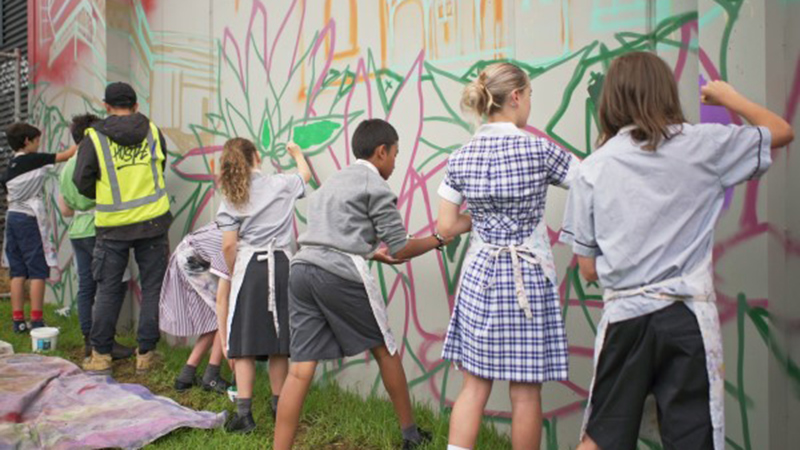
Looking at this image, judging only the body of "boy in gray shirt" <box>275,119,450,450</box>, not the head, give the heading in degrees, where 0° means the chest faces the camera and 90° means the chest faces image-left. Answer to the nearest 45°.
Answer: approximately 225°

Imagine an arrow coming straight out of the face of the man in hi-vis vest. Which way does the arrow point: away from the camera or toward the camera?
away from the camera

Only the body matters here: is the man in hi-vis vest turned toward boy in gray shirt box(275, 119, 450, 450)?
no

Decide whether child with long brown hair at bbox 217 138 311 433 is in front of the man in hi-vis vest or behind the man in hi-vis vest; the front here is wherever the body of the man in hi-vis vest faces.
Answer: behind

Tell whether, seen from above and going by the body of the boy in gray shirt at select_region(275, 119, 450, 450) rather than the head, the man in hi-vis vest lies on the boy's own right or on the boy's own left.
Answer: on the boy's own left

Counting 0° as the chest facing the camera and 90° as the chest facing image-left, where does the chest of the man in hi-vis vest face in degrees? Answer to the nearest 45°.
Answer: approximately 180°

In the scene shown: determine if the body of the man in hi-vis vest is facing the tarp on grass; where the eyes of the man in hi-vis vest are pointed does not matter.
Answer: no

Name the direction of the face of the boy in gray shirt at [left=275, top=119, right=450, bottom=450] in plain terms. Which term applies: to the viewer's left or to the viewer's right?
to the viewer's right

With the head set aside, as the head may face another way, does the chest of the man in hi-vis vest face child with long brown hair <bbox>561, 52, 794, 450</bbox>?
no

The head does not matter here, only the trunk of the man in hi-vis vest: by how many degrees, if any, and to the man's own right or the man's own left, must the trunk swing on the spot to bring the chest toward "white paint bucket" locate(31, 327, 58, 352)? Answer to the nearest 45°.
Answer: approximately 45° to the man's own left

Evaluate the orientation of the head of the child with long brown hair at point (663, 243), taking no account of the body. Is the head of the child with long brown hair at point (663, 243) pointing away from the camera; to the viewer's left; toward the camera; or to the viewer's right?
away from the camera

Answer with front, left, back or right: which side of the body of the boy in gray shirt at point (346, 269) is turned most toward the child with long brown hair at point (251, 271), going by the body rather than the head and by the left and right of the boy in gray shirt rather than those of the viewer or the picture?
left
